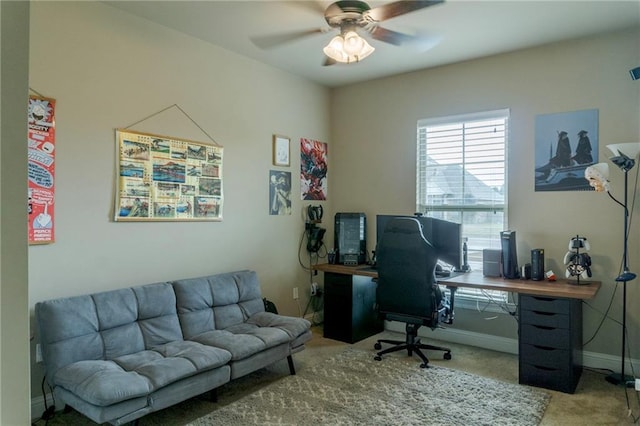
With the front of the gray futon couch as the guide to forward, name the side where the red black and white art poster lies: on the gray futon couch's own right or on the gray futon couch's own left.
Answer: on the gray futon couch's own left

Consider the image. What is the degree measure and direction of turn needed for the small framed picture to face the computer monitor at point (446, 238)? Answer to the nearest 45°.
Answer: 0° — it already faces it

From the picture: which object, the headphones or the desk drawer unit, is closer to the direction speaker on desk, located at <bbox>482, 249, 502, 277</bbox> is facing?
the desk drawer unit

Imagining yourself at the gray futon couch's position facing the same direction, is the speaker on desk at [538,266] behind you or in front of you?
in front

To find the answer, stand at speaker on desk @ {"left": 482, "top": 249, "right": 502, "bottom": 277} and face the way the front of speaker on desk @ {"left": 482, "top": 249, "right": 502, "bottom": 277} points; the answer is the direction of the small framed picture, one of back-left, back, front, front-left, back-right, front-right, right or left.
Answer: right

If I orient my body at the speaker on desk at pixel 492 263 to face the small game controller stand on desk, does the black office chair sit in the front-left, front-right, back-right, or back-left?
back-right

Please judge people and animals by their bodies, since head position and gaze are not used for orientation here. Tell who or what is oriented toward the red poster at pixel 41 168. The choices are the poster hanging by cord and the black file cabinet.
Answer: the black file cabinet

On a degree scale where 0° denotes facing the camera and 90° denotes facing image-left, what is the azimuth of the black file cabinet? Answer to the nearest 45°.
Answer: approximately 45°

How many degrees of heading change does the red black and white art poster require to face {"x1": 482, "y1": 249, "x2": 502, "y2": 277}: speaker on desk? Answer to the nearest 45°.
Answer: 0° — it already faces it

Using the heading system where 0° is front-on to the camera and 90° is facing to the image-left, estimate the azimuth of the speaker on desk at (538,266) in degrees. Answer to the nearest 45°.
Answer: approximately 45°

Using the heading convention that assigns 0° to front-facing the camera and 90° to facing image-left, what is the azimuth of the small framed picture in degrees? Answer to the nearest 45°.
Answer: approximately 315°

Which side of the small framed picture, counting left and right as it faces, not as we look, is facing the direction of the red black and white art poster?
left

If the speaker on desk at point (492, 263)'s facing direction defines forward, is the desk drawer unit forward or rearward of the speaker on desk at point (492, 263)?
forward

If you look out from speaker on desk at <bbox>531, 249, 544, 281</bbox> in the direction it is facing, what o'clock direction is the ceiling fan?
The ceiling fan is roughly at 12 o'clock from the speaker on desk.

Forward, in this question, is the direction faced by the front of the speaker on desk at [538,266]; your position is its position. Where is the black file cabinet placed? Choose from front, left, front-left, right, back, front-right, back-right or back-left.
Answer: front-right

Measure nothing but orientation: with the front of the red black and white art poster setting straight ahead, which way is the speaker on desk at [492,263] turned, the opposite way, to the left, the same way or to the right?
to the right
